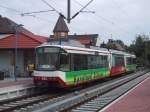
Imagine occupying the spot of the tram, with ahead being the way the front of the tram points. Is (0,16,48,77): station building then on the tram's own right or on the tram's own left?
on the tram's own right

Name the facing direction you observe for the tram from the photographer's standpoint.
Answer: facing the viewer and to the left of the viewer
